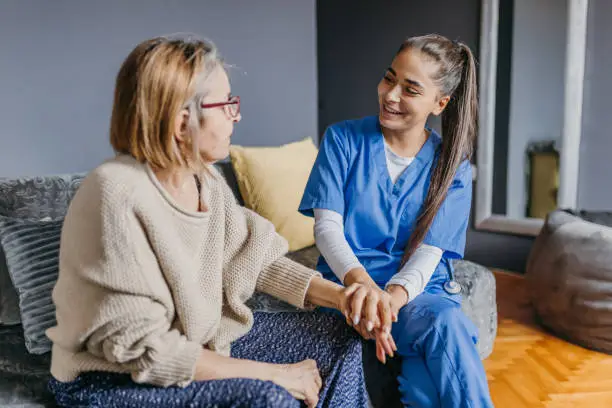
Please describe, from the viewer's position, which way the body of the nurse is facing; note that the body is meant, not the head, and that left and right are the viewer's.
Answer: facing the viewer

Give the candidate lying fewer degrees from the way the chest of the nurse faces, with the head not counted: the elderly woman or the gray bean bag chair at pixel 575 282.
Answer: the elderly woman

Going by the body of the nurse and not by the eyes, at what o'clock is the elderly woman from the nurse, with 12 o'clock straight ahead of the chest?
The elderly woman is roughly at 1 o'clock from the nurse.

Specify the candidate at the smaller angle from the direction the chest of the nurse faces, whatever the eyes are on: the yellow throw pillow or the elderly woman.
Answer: the elderly woman

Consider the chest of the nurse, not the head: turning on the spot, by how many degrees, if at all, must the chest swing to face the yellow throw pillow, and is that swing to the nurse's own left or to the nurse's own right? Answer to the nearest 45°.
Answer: approximately 135° to the nurse's own right

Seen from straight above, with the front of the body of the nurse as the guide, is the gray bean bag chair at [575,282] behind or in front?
behind

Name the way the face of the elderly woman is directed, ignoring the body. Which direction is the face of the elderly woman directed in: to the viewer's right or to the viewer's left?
to the viewer's right

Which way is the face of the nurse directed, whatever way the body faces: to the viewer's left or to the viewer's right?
to the viewer's left
